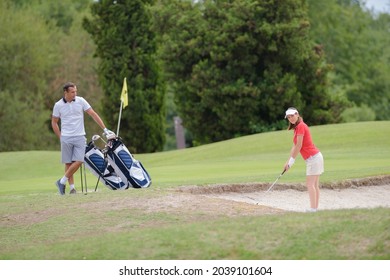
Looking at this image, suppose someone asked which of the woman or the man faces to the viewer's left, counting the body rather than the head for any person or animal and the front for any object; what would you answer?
the woman

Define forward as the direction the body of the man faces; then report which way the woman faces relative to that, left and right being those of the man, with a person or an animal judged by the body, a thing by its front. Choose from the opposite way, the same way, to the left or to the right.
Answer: to the right

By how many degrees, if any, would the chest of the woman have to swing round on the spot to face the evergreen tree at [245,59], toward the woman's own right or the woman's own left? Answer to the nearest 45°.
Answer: approximately 90° to the woman's own right

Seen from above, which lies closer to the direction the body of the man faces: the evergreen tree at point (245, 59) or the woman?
the woman

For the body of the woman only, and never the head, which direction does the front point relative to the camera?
to the viewer's left
